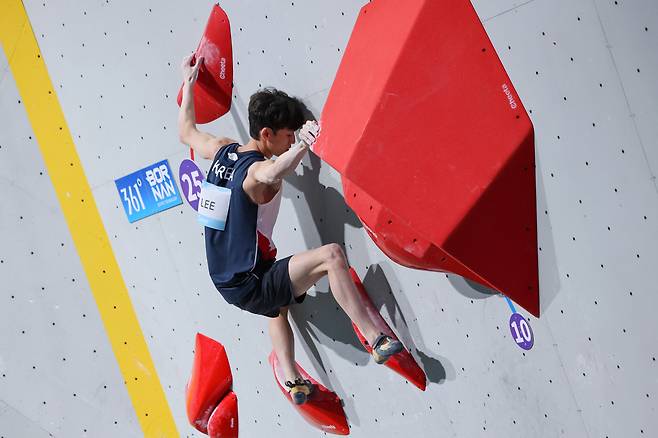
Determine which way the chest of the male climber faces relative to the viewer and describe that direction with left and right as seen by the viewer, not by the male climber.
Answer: facing away from the viewer and to the right of the viewer

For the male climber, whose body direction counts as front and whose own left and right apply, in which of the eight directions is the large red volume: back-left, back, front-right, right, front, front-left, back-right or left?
right

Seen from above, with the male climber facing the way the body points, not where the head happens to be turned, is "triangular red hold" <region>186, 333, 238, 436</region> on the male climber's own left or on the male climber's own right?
on the male climber's own left

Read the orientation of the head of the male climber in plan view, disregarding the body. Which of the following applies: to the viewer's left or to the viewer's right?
to the viewer's right
